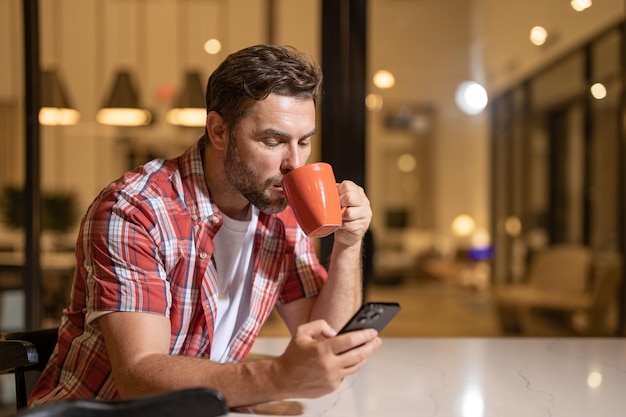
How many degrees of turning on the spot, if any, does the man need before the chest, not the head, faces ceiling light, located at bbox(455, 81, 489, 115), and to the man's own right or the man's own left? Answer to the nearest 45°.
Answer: approximately 90° to the man's own left

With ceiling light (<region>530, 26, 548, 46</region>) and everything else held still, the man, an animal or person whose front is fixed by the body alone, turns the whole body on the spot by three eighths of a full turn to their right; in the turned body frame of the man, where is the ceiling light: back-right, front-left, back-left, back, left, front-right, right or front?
back-right

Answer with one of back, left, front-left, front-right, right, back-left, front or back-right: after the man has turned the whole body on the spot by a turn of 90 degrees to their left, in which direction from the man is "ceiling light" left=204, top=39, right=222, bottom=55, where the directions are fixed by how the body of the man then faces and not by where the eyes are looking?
front-left

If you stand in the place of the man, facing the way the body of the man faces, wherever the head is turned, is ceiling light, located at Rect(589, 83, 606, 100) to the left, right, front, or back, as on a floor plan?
left

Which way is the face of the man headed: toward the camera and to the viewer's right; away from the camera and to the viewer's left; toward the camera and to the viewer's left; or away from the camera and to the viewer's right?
toward the camera and to the viewer's right

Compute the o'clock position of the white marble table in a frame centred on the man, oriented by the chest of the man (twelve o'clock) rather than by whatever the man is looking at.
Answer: The white marble table is roughly at 11 o'clock from the man.

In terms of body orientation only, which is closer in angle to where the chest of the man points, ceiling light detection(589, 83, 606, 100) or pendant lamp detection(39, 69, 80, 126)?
the ceiling light

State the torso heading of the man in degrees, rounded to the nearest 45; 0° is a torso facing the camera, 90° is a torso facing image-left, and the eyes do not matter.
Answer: approximately 315°

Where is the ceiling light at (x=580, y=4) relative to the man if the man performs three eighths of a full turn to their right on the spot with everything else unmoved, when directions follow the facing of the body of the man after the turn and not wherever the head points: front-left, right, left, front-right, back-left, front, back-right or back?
back-right

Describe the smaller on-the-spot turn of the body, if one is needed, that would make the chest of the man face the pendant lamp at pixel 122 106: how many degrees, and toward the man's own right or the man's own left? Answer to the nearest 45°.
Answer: approximately 135° to the man's own left

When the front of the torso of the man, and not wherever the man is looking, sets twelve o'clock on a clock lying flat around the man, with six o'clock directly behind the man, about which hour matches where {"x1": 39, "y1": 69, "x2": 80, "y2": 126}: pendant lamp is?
The pendant lamp is roughly at 7 o'clock from the man.
